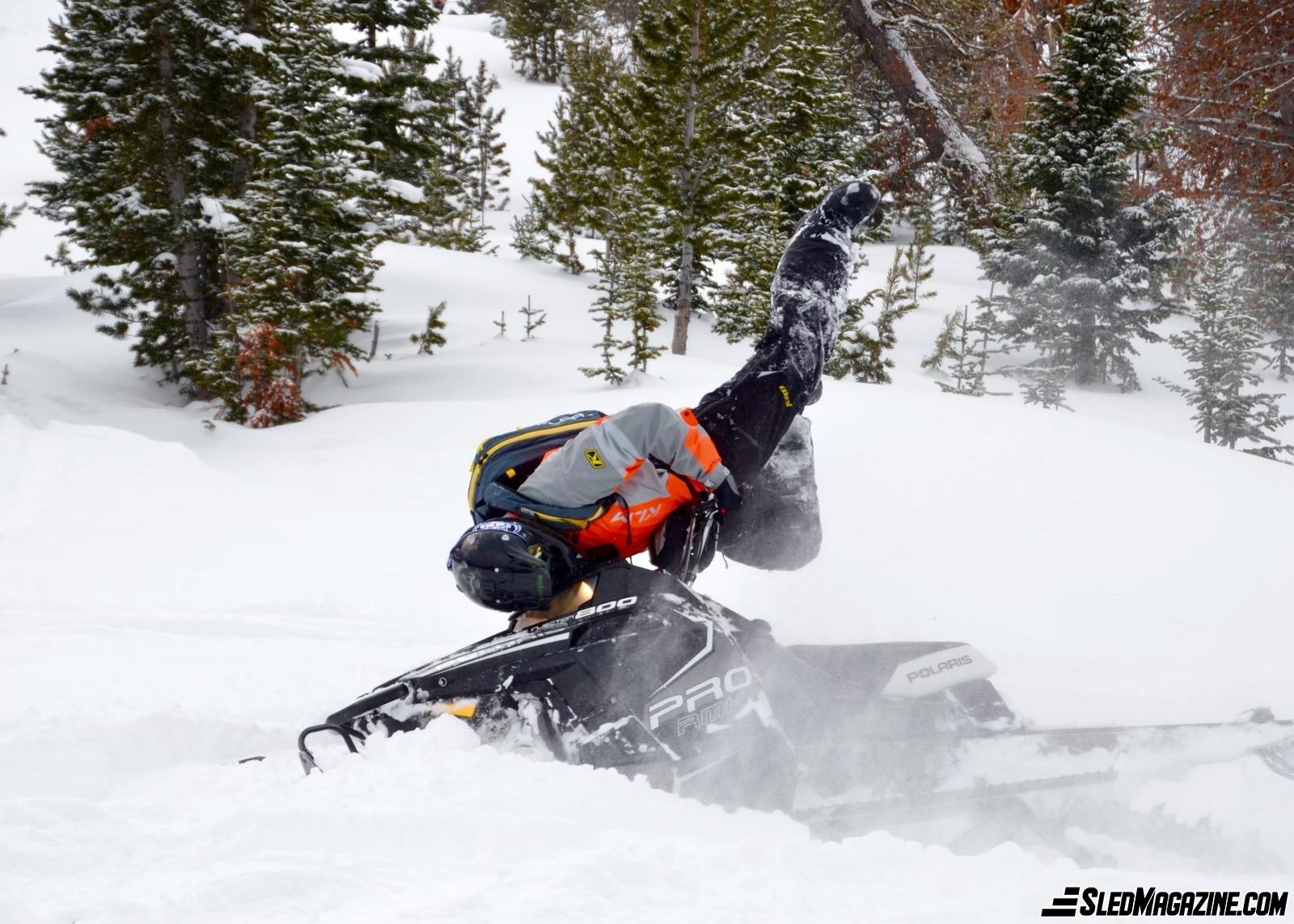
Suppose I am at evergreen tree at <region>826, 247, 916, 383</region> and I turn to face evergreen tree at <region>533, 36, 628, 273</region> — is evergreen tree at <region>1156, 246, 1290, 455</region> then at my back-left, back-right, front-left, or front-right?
back-right

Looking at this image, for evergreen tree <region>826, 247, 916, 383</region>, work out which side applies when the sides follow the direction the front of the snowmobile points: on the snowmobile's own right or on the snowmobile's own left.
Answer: on the snowmobile's own right

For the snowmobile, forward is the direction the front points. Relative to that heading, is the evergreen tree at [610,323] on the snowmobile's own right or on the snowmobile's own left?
on the snowmobile's own right

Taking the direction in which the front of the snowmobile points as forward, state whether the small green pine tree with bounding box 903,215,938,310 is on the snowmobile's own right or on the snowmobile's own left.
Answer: on the snowmobile's own right

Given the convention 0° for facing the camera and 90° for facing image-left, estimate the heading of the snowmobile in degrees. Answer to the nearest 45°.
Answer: approximately 90°

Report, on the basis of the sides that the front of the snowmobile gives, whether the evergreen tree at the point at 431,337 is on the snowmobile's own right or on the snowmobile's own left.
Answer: on the snowmobile's own right

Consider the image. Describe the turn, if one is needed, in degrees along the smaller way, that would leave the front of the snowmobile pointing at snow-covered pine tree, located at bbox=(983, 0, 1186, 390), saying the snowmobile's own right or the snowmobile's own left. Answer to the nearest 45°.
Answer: approximately 90° to the snowmobile's own right

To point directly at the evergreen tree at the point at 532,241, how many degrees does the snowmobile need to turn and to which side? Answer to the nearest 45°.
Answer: approximately 90° to its right

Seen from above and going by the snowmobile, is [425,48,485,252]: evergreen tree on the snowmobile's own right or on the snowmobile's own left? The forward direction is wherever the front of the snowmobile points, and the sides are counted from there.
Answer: on the snowmobile's own right

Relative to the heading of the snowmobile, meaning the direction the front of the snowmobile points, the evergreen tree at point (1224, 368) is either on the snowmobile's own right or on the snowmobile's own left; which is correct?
on the snowmobile's own right
